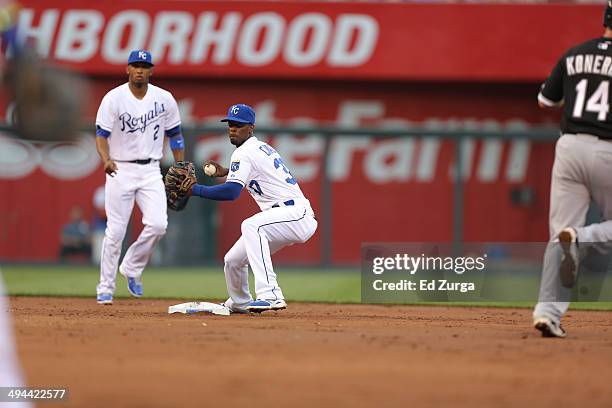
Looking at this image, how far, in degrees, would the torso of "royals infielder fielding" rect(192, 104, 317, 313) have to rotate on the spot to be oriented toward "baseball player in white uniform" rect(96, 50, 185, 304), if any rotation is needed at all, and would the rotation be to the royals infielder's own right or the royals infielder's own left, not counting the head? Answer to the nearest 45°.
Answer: approximately 45° to the royals infielder's own right

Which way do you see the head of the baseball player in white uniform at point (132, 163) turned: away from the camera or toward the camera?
toward the camera

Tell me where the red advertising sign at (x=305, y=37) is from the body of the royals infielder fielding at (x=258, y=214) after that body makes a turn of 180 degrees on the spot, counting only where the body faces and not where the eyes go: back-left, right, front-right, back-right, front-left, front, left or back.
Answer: left

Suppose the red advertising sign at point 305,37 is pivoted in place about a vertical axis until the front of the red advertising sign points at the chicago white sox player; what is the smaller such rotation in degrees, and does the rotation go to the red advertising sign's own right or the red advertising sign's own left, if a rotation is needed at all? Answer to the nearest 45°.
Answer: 0° — it already faces them

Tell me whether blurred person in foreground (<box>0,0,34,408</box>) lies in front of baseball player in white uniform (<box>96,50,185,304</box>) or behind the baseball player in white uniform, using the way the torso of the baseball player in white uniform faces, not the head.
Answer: in front

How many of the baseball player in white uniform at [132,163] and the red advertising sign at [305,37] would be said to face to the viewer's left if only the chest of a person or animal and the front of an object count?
0

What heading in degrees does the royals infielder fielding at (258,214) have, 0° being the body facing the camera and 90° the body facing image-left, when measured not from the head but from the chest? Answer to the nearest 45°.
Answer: approximately 90°

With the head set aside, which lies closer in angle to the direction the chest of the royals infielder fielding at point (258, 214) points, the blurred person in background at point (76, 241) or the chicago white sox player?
the blurred person in background

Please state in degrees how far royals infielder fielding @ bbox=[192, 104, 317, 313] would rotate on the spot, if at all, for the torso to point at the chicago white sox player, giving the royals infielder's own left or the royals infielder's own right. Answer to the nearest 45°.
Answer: approximately 135° to the royals infielder's own left

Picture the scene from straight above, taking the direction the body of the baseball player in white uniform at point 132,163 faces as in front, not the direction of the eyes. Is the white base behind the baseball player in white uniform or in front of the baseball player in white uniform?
in front

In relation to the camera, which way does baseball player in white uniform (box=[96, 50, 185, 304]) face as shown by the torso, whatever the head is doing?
toward the camera

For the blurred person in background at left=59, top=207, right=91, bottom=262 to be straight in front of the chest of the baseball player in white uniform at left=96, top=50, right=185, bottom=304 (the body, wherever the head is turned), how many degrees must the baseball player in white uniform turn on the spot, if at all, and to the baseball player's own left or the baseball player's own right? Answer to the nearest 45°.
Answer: approximately 180°

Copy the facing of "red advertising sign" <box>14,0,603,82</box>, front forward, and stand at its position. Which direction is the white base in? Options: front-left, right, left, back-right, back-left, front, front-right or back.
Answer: front

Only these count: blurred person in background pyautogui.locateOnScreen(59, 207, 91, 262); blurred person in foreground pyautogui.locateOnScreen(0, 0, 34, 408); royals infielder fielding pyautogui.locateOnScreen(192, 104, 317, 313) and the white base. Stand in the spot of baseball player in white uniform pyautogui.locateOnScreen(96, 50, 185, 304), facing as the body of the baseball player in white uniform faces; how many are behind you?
1

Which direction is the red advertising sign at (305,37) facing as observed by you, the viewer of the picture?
facing the viewer

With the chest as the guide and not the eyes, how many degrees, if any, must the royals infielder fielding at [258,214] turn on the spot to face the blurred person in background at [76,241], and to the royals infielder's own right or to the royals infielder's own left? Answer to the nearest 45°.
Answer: approximately 90° to the royals infielder's own right

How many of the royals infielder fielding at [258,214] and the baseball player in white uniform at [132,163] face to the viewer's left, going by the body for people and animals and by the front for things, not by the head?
1
